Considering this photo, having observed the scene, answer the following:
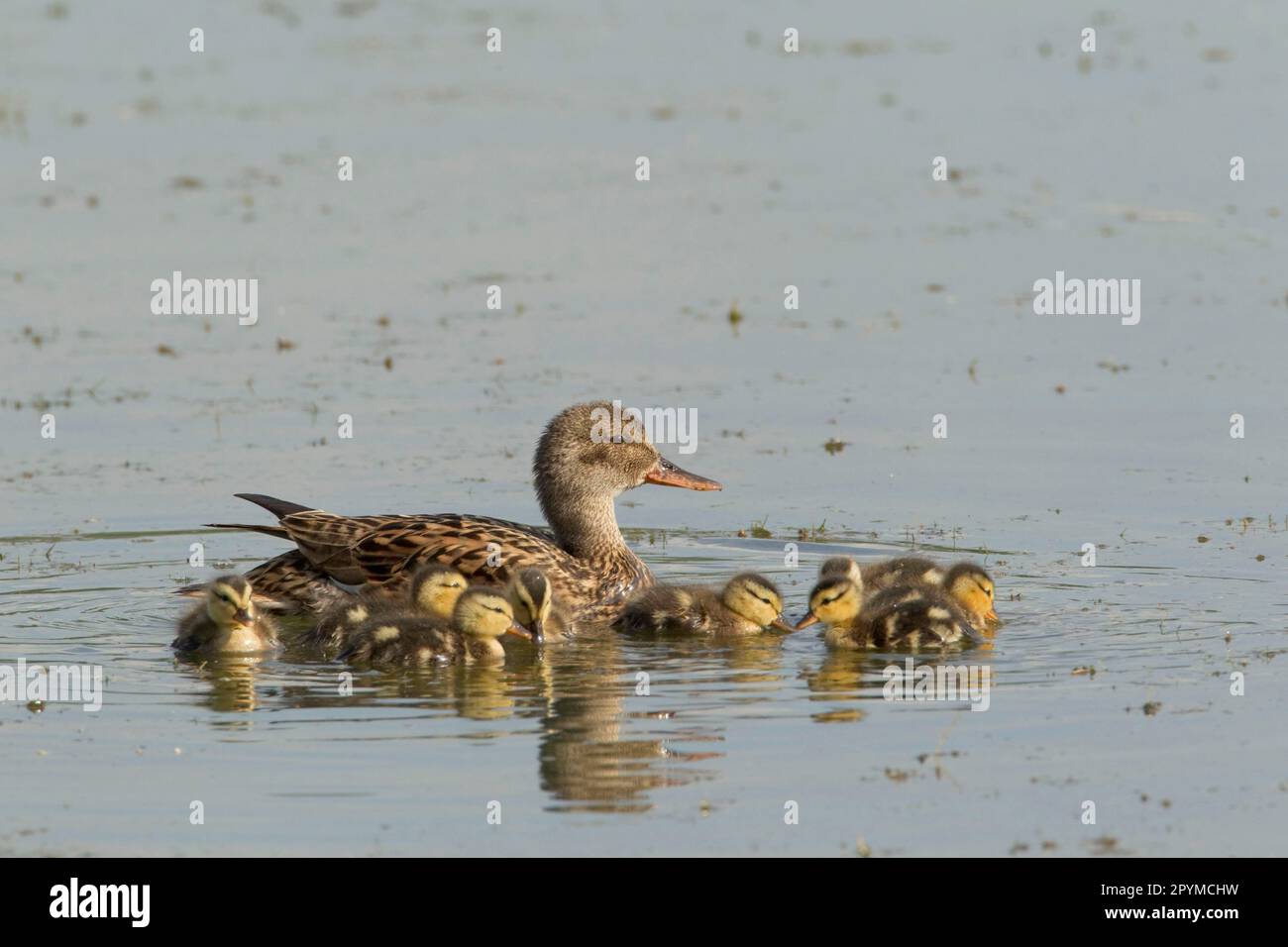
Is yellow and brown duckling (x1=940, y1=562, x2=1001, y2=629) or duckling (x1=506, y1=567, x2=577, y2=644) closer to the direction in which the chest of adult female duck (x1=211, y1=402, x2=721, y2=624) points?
the yellow and brown duckling

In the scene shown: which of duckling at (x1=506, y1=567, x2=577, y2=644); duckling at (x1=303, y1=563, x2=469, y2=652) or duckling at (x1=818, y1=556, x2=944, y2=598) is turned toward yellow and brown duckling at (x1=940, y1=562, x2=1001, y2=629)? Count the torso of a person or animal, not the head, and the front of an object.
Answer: duckling at (x1=303, y1=563, x2=469, y2=652)

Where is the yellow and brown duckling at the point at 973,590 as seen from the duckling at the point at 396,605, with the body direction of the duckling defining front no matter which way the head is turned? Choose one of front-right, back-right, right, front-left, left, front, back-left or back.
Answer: front

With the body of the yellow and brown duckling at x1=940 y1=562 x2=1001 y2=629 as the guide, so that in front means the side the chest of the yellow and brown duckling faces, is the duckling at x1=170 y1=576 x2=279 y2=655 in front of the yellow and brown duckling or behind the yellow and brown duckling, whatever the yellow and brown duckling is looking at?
behind

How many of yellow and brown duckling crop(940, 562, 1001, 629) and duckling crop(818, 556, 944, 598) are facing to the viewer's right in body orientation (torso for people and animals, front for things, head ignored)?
1

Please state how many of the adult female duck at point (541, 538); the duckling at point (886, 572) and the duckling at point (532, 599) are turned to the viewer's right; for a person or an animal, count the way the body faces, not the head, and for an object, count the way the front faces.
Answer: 1

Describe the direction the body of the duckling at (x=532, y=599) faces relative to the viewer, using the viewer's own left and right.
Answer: facing the viewer

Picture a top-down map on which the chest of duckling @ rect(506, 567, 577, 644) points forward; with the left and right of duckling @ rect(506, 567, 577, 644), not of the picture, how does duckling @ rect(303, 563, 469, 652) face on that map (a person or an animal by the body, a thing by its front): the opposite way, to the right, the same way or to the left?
to the left

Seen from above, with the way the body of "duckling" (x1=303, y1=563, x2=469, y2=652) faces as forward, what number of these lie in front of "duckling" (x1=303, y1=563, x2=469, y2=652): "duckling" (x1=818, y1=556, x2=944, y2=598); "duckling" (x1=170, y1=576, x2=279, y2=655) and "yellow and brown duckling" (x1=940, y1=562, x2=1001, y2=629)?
2

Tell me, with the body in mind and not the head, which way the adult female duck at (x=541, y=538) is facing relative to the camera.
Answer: to the viewer's right

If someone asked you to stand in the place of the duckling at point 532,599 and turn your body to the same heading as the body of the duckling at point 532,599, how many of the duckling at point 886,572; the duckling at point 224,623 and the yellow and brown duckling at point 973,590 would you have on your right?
1

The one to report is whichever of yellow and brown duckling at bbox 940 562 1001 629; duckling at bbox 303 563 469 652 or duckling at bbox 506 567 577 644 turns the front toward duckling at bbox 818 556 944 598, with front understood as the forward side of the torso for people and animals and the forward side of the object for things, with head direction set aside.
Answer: duckling at bbox 303 563 469 652

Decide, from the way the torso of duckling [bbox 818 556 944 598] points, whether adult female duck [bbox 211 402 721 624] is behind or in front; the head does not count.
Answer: in front

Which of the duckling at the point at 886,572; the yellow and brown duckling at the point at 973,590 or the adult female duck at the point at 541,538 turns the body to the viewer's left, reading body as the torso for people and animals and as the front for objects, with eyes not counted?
the duckling

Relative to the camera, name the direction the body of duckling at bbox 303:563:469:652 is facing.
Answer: to the viewer's right

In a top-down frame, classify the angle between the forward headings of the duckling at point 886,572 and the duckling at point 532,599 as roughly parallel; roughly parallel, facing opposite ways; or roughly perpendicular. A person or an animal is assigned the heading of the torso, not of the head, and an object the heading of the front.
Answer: roughly perpendicular

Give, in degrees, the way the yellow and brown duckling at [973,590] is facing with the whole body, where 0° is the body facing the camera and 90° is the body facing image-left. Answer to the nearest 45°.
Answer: approximately 270°

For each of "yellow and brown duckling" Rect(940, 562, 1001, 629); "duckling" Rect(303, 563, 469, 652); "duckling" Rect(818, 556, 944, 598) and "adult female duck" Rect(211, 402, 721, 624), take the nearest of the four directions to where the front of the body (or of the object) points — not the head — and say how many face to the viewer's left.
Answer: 1

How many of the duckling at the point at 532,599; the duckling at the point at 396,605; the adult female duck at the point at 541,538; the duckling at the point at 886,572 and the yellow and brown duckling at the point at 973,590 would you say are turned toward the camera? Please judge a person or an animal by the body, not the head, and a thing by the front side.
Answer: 1

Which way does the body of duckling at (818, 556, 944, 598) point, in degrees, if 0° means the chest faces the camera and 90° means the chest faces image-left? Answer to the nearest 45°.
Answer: approximately 90°

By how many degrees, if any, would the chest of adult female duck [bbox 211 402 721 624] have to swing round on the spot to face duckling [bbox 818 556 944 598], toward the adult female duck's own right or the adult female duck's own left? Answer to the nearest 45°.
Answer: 0° — it already faces it
